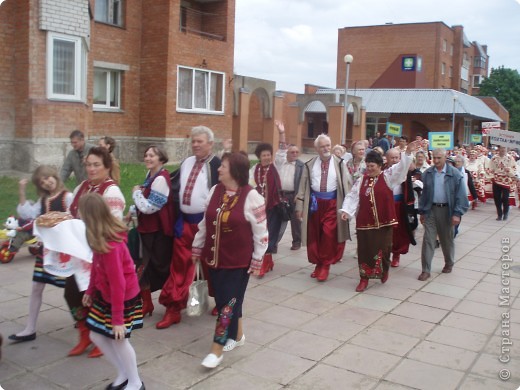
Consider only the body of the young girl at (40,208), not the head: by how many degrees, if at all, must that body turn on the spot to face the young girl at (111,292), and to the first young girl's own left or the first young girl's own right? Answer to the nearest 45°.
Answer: approximately 45° to the first young girl's own left

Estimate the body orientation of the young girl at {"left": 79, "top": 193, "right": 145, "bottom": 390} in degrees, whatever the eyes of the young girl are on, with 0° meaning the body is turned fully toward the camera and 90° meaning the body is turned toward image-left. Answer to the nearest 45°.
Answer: approximately 90°

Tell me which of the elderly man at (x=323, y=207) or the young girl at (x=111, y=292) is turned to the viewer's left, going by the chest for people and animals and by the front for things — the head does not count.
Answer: the young girl

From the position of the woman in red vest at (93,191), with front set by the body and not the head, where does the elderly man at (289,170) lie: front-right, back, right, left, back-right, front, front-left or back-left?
back

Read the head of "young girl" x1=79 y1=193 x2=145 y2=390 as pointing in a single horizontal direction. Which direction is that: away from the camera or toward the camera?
away from the camera

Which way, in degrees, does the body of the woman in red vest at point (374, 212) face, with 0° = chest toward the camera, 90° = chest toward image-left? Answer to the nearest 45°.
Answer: approximately 45°

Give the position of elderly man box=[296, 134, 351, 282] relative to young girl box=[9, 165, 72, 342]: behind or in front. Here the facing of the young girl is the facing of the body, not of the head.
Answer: behind

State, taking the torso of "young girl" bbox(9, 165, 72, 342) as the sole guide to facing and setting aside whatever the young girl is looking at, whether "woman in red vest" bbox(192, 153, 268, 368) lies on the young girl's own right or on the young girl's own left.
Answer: on the young girl's own left

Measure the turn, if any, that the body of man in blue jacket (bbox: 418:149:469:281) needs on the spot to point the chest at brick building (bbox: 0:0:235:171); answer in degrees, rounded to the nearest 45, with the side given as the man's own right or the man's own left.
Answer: approximately 90° to the man's own right

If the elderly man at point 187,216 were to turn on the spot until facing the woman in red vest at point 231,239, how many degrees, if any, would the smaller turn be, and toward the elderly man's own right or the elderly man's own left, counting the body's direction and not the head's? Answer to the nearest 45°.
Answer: approximately 45° to the elderly man's own left
